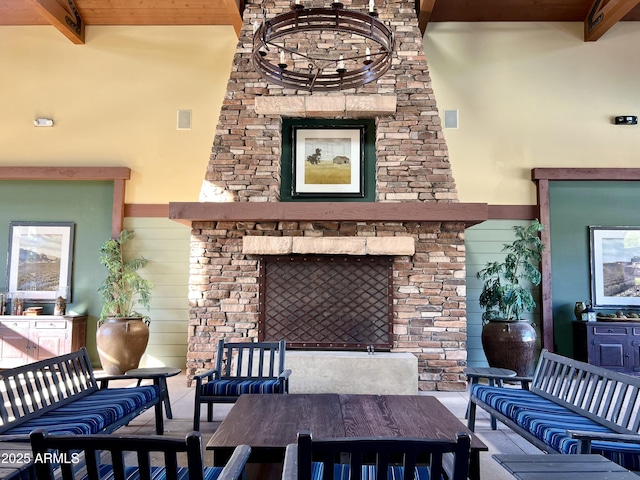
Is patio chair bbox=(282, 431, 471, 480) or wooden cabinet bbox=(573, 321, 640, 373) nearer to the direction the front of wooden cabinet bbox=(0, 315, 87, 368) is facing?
the patio chair

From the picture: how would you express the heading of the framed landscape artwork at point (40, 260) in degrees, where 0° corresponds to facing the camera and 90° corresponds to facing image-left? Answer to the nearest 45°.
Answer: approximately 0°

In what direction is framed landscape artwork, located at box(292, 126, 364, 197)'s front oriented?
toward the camera

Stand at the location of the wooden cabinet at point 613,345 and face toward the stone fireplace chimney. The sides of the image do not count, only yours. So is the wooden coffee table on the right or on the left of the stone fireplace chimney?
left

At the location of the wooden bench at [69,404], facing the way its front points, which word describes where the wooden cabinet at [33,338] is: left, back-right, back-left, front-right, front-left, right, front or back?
back-left

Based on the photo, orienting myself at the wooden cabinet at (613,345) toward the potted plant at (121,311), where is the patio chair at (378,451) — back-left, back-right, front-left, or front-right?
front-left

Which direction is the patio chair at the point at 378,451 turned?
away from the camera

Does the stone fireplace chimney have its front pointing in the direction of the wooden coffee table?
yes

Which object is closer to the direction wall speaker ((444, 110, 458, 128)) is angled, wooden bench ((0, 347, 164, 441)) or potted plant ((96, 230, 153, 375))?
the wooden bench

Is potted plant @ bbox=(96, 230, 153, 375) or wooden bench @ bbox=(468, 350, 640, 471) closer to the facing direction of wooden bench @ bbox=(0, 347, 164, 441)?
the wooden bench

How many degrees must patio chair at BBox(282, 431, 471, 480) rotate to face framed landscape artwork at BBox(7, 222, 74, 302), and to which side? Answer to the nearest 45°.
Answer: approximately 45° to its left

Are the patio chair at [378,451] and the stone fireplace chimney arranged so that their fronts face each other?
yes

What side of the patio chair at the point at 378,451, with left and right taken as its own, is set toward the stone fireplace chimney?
front

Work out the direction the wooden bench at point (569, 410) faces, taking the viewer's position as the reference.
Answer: facing the viewer and to the left of the viewer

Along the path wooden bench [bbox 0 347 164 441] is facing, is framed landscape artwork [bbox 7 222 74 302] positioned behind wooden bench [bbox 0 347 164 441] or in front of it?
behind

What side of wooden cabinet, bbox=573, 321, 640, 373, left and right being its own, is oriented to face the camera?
front

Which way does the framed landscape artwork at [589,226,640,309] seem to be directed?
toward the camera

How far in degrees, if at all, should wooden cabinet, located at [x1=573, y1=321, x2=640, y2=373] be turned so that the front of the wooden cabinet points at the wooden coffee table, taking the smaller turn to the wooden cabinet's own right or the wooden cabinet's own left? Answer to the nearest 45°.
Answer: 0° — it already faces it

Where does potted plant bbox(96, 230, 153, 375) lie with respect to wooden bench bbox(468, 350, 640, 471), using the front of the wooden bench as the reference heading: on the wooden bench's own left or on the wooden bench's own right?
on the wooden bench's own right

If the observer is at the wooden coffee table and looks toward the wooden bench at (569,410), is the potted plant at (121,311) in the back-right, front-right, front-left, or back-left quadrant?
back-left
